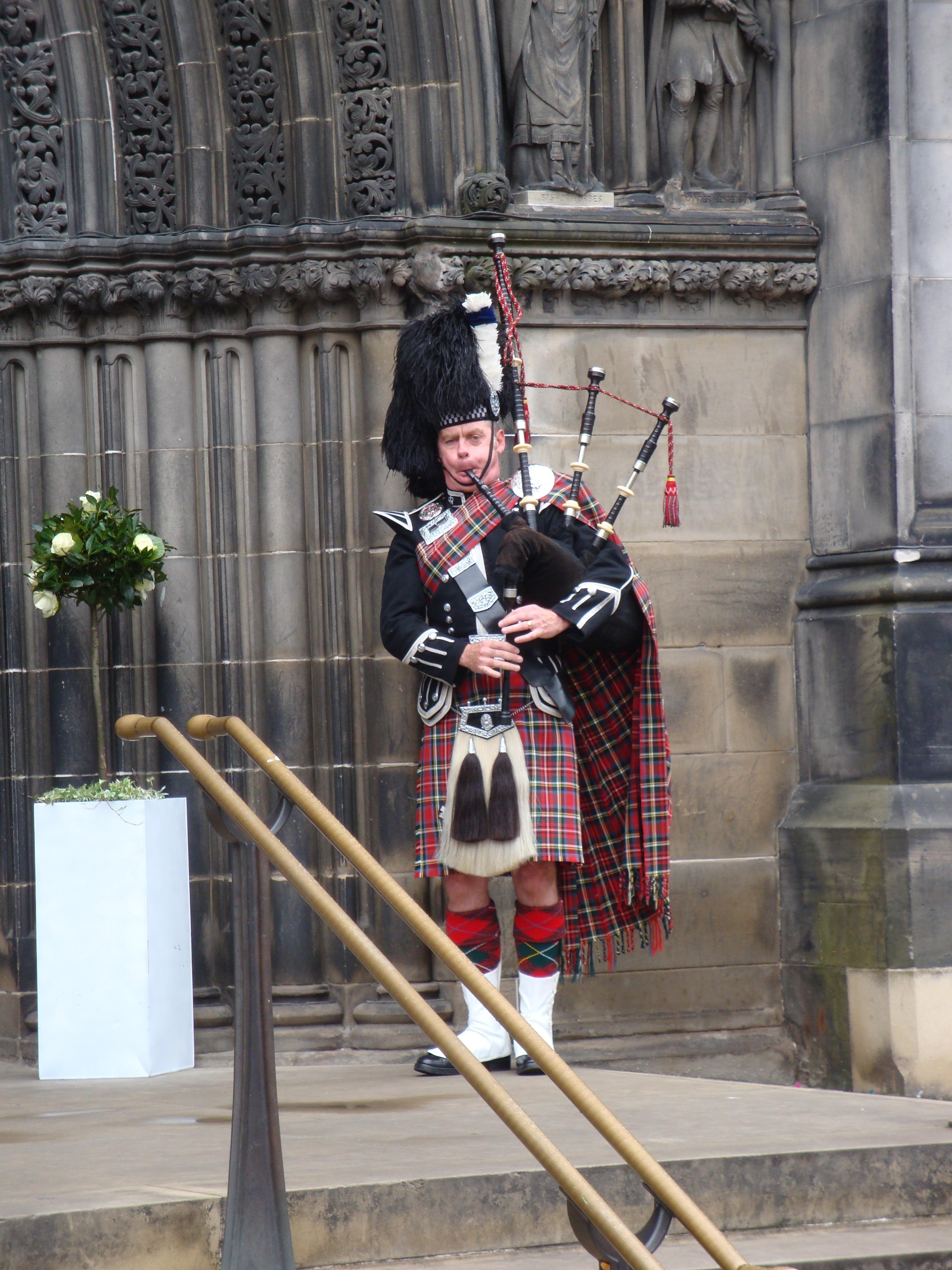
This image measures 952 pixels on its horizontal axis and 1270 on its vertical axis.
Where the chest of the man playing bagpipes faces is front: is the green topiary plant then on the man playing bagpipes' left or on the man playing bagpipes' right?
on the man playing bagpipes' right

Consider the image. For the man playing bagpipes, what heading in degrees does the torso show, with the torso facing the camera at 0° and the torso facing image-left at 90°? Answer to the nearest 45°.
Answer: approximately 0°

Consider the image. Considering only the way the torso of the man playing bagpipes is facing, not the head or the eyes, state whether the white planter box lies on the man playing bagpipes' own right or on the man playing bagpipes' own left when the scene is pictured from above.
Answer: on the man playing bagpipes' own right

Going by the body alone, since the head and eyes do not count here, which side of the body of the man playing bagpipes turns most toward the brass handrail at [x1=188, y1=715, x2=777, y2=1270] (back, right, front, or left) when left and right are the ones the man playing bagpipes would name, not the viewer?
front

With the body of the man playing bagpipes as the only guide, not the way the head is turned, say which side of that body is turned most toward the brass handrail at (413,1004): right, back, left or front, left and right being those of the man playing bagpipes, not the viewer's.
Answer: front
